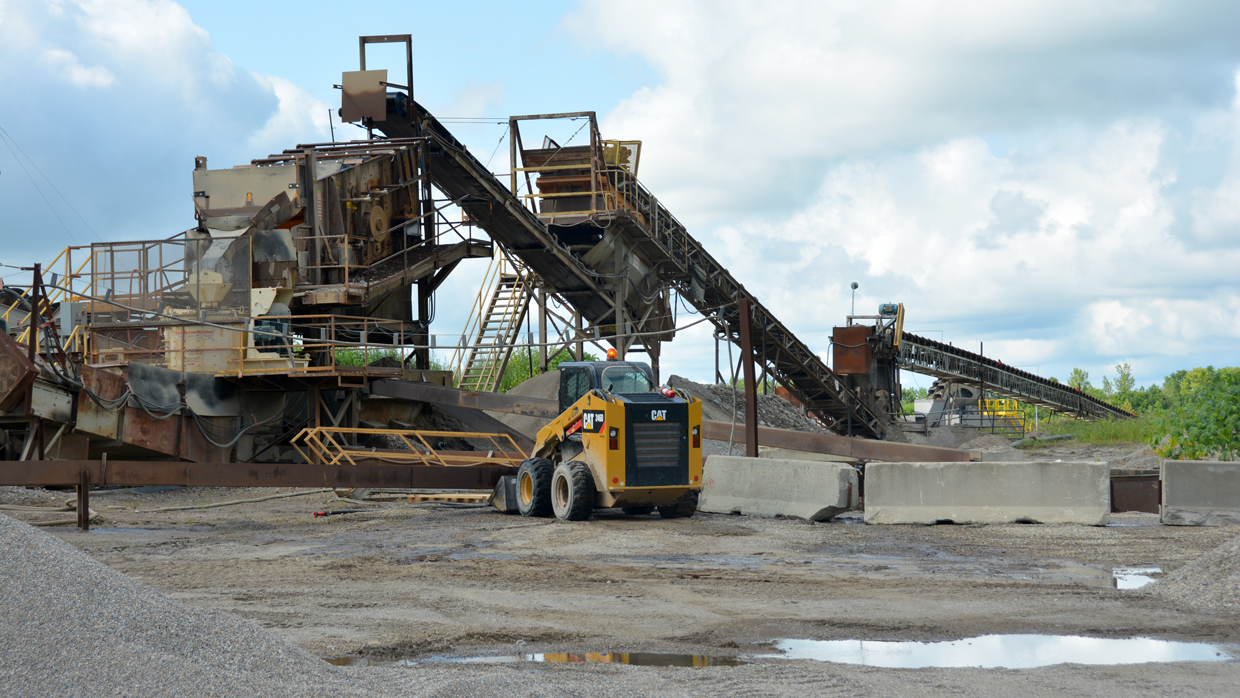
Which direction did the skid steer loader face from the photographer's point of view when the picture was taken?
facing away from the viewer and to the left of the viewer

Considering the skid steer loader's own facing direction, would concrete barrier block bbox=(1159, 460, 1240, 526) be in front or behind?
behind

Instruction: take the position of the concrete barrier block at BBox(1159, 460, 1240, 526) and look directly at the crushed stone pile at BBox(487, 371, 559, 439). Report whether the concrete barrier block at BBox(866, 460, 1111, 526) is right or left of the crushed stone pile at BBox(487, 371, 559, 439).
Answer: left

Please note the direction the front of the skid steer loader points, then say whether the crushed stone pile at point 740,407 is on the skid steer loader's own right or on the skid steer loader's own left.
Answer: on the skid steer loader's own right

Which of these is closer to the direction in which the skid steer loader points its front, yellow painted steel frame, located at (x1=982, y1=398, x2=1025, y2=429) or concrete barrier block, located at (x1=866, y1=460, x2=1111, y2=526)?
the yellow painted steel frame

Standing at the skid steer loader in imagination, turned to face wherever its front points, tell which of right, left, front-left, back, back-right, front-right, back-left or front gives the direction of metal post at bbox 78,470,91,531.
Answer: front-left

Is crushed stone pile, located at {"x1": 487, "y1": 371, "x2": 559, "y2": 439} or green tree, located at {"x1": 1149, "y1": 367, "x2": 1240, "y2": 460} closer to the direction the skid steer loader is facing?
the crushed stone pile

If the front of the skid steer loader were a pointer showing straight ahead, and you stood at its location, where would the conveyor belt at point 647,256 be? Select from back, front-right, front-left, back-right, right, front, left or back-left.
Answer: front-right

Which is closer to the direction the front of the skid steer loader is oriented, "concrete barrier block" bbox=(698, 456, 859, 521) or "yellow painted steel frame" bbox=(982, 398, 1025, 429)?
the yellow painted steel frame

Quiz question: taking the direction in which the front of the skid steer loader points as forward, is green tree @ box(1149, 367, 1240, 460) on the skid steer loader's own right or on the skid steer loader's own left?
on the skid steer loader's own right

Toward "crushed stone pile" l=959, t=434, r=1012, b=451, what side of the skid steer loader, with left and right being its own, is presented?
right

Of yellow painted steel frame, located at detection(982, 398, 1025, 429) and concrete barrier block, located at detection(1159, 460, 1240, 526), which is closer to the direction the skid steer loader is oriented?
the yellow painted steel frame
